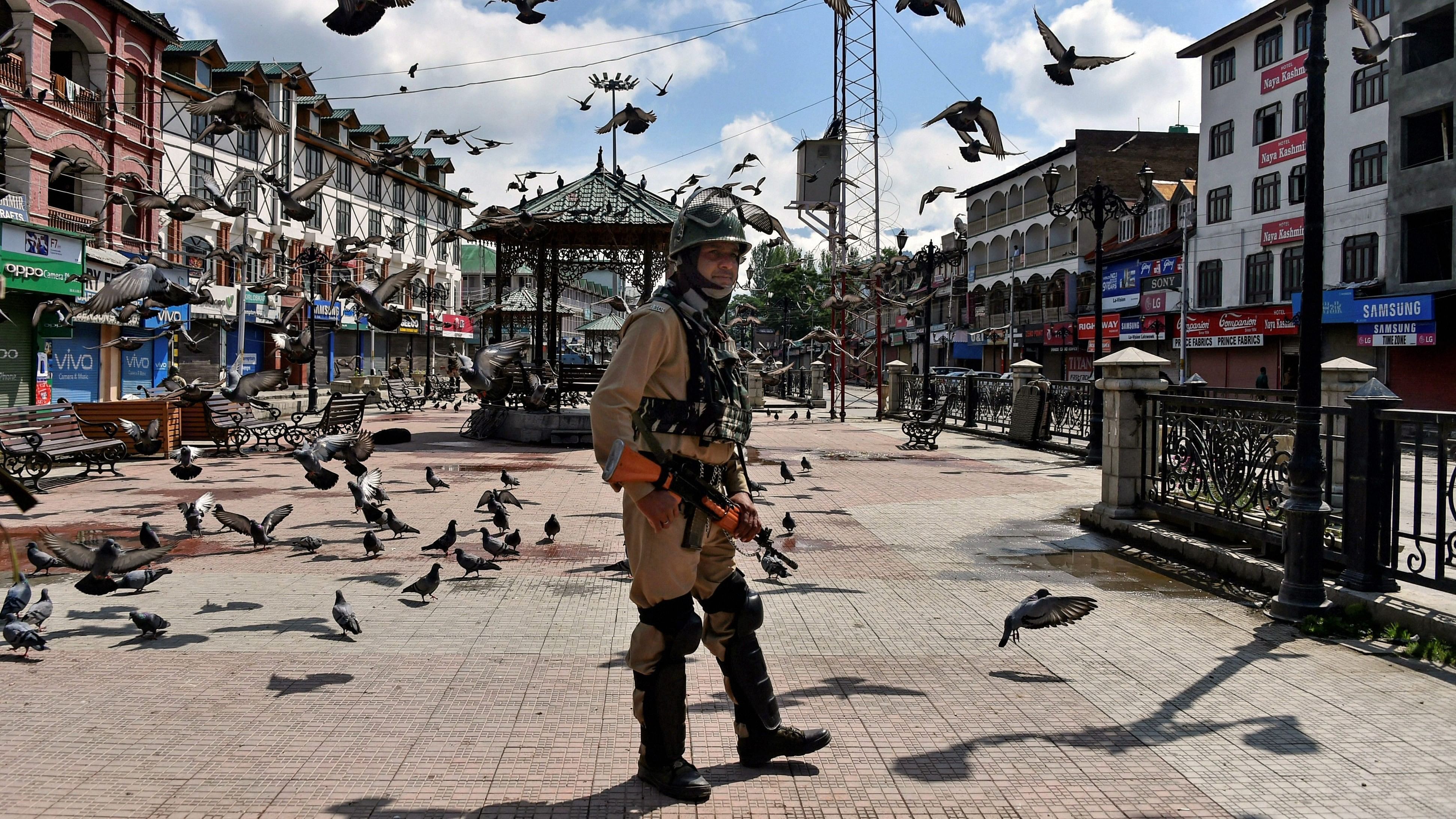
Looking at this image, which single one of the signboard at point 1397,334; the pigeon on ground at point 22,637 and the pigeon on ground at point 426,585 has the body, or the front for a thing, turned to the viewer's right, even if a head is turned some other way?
the pigeon on ground at point 426,585

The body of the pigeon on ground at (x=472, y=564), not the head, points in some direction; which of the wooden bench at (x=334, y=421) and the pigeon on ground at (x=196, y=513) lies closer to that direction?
the pigeon on ground

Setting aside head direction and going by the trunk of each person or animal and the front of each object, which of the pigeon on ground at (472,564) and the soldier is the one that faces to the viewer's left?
the pigeon on ground

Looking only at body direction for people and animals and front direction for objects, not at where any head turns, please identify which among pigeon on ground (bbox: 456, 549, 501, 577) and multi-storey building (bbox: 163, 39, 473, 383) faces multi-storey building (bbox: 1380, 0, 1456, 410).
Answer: multi-storey building (bbox: 163, 39, 473, 383)

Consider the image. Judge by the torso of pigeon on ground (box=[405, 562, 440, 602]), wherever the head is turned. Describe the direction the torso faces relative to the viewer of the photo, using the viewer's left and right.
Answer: facing to the right of the viewer

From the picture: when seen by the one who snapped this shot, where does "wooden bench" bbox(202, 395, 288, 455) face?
facing the viewer and to the right of the viewer

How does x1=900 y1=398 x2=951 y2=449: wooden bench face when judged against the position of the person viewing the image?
facing to the left of the viewer

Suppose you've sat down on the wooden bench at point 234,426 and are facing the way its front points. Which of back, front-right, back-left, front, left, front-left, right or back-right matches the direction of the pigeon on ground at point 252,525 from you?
front-right

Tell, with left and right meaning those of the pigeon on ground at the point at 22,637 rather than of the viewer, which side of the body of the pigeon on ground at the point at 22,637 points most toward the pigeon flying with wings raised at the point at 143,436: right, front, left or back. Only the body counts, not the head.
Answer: right

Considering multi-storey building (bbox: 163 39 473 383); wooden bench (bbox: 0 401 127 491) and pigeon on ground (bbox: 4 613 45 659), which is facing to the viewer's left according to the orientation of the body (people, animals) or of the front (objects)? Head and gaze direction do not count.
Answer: the pigeon on ground

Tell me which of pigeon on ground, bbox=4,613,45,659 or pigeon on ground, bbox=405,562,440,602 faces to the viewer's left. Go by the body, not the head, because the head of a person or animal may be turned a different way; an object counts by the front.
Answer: pigeon on ground, bbox=4,613,45,659

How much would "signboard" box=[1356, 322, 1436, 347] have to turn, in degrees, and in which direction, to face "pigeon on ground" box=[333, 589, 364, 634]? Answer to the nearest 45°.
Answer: approximately 45° to its left

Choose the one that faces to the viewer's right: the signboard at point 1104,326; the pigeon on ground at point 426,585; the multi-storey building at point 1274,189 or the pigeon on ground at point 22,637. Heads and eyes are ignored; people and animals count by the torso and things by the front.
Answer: the pigeon on ground at point 426,585
